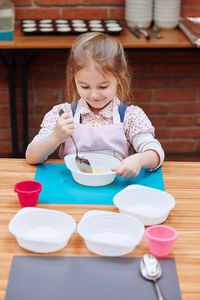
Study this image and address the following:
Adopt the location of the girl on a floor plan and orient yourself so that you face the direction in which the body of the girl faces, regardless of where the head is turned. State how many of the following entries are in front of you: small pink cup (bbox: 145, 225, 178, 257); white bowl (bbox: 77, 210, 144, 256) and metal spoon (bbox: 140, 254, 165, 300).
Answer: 3

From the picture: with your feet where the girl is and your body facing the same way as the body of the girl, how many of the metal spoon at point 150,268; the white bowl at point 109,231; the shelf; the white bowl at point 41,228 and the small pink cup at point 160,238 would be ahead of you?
4

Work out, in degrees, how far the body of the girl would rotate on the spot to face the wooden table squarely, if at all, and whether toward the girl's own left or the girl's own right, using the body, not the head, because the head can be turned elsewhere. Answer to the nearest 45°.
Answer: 0° — they already face it

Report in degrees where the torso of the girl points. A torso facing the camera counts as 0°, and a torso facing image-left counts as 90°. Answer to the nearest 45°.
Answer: approximately 0°

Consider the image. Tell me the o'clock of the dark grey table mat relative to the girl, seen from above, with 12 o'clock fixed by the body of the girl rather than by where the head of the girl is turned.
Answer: The dark grey table mat is roughly at 12 o'clock from the girl.

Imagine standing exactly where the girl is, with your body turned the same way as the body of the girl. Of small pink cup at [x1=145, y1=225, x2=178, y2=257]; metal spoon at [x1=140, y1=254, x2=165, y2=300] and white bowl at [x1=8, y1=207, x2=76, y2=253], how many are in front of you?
3

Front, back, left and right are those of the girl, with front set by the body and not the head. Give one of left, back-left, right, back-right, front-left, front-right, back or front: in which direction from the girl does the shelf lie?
back
